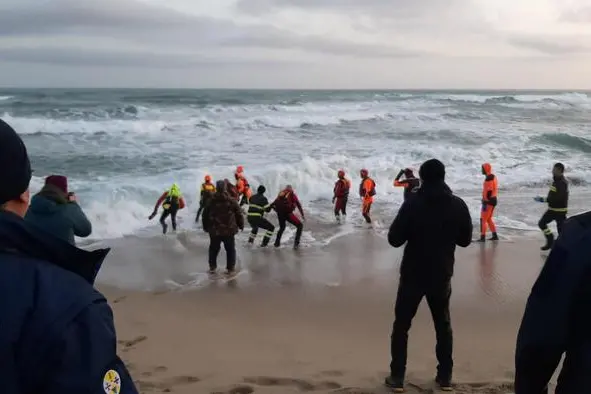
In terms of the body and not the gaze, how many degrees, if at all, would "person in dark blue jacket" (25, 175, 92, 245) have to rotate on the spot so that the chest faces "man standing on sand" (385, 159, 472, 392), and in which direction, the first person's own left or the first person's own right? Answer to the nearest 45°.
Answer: approximately 90° to the first person's own right

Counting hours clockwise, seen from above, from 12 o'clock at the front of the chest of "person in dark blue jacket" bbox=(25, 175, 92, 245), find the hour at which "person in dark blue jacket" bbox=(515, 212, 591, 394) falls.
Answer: "person in dark blue jacket" bbox=(515, 212, 591, 394) is roughly at 4 o'clock from "person in dark blue jacket" bbox=(25, 175, 92, 245).

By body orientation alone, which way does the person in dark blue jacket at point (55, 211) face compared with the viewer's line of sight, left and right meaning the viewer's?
facing away from the viewer and to the right of the viewer

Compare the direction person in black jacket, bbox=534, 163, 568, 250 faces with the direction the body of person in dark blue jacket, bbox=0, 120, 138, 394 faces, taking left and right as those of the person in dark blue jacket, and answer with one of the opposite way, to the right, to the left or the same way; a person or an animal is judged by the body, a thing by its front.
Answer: to the left

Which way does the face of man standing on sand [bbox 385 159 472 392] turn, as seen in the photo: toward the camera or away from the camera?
away from the camera

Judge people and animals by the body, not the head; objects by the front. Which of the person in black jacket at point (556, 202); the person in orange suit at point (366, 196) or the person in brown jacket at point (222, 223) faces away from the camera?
the person in brown jacket at point (222, 223)

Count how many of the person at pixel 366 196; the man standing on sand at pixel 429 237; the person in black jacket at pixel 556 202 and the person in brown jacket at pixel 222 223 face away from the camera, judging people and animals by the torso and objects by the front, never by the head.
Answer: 2

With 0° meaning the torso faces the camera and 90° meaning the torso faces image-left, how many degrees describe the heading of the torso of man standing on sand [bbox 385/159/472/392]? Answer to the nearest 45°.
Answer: approximately 180°

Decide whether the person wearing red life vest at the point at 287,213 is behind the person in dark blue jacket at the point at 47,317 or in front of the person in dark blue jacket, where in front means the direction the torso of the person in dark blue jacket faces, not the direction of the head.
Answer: in front

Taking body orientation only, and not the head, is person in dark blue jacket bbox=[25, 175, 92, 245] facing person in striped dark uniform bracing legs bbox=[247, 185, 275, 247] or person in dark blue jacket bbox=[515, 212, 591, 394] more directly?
the person in striped dark uniform bracing legs

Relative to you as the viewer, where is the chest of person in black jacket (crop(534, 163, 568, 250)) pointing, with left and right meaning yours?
facing to the left of the viewer

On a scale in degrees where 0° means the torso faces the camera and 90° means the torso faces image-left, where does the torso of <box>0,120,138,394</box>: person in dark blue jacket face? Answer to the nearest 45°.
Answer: approximately 225°

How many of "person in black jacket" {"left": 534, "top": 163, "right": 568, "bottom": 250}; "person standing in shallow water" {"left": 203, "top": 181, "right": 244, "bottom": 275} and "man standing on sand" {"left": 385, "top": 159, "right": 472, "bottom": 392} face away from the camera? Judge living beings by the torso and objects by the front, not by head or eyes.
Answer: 2
